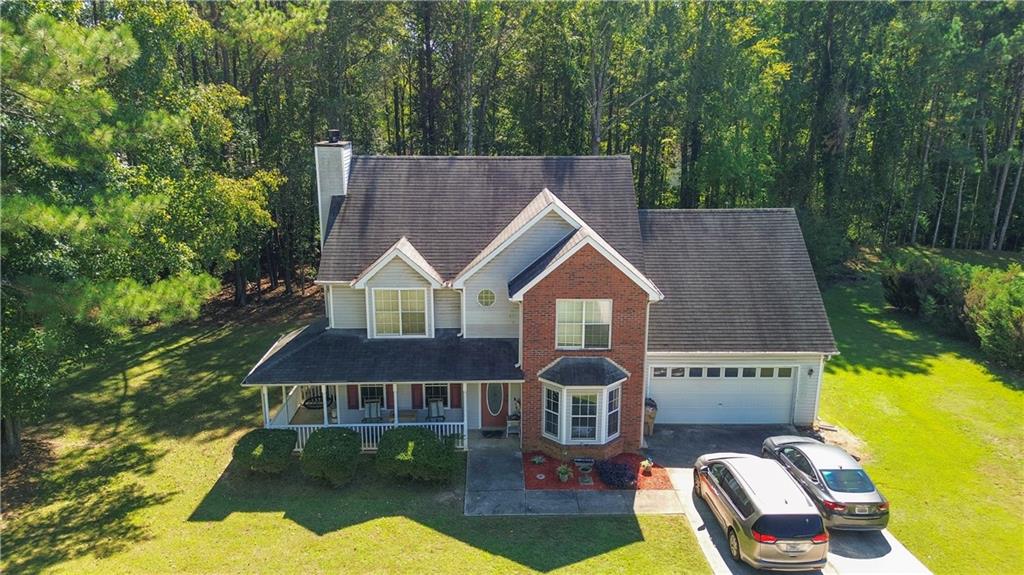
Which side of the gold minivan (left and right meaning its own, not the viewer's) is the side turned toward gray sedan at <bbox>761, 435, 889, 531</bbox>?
right

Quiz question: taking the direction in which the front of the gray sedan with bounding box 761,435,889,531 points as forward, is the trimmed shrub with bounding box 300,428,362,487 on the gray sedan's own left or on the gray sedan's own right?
on the gray sedan's own left

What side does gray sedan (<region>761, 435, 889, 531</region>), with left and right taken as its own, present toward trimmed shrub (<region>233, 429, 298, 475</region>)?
left

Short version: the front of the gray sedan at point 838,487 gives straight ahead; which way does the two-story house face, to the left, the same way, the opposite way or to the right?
the opposite way

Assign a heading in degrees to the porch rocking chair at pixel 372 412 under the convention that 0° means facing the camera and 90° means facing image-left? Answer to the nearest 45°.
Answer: approximately 0°

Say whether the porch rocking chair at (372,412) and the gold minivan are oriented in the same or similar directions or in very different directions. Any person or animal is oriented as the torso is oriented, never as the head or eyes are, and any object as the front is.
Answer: very different directions

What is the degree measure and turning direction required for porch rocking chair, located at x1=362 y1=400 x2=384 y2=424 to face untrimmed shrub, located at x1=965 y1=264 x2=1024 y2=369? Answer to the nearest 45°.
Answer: approximately 90° to its left

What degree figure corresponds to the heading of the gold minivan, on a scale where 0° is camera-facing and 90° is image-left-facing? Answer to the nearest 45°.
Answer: approximately 135°
